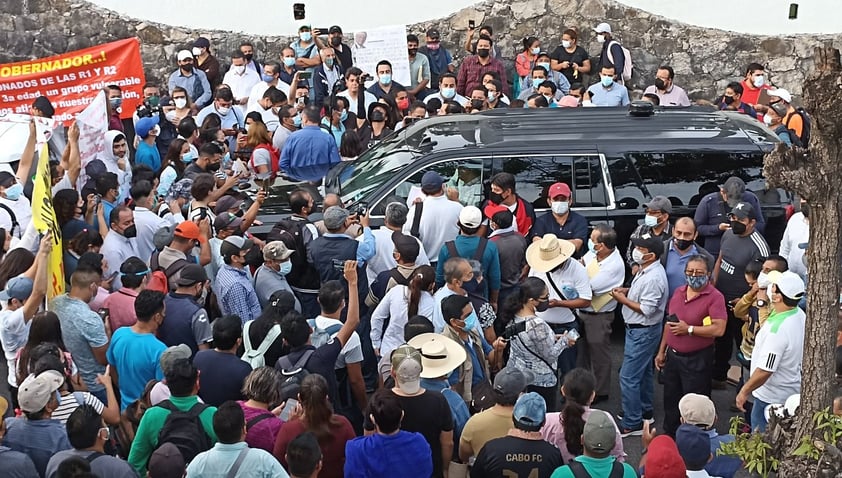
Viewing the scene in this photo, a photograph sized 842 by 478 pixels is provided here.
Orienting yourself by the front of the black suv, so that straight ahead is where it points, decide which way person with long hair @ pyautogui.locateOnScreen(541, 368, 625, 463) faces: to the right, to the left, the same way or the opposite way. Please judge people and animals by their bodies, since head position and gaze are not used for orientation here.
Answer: to the right

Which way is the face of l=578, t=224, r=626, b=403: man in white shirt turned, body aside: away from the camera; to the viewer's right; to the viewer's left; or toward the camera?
to the viewer's left

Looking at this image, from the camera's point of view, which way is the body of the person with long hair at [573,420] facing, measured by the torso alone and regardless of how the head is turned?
away from the camera

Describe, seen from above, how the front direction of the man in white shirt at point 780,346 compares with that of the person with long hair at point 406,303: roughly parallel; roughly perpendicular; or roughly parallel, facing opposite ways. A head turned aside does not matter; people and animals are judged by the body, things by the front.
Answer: roughly perpendicular

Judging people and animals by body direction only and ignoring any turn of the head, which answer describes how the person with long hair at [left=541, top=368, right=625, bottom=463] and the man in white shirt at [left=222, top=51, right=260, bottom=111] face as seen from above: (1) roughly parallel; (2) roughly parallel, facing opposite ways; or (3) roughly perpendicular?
roughly parallel, facing opposite ways

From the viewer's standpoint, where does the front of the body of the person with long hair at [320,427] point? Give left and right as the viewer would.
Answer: facing away from the viewer

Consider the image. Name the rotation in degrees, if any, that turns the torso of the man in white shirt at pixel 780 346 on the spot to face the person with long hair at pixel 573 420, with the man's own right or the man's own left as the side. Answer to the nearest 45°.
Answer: approximately 45° to the man's own left

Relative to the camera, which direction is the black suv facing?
to the viewer's left

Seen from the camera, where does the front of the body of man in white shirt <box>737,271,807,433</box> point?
to the viewer's left

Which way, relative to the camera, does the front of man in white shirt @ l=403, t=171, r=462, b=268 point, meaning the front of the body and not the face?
away from the camera

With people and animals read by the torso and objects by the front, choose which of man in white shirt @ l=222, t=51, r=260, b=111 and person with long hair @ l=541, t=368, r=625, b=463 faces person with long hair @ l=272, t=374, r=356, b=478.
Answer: the man in white shirt

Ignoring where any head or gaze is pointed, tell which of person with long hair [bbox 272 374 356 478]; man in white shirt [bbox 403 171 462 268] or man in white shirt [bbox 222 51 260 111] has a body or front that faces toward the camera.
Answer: man in white shirt [bbox 222 51 260 111]

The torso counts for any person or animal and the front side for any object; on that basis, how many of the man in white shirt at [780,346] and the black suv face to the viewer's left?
2

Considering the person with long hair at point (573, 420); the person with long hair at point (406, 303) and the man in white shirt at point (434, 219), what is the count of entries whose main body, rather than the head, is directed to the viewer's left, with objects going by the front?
0
